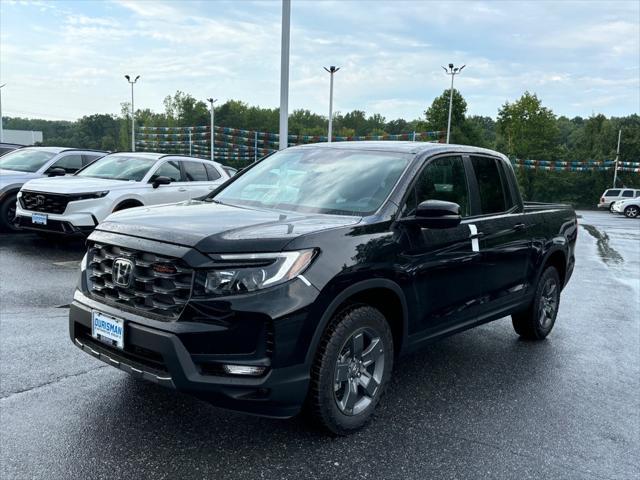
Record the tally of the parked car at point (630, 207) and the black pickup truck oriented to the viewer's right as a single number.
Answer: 0

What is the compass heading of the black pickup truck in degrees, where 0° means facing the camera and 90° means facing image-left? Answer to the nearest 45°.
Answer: approximately 45°

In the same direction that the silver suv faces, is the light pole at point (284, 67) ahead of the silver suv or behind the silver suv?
behind

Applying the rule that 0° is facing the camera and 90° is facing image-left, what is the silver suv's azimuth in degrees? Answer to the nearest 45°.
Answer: approximately 45°

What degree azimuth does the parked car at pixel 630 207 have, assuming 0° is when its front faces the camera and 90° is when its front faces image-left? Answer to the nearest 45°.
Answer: approximately 45°

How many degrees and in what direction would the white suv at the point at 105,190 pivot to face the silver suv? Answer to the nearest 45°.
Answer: approximately 90° to its right

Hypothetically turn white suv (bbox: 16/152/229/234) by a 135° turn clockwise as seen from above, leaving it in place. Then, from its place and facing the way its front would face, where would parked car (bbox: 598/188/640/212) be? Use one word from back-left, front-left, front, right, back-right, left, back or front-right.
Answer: front-right

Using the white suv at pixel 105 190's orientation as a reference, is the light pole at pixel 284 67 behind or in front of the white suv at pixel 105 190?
behind

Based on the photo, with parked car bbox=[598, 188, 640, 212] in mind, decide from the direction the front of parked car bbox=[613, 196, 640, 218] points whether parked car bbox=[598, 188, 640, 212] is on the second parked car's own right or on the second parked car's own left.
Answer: on the second parked car's own right

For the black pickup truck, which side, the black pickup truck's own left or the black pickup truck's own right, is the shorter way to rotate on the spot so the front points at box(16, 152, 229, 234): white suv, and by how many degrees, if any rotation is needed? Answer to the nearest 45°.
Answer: approximately 90° to the black pickup truck's own right
